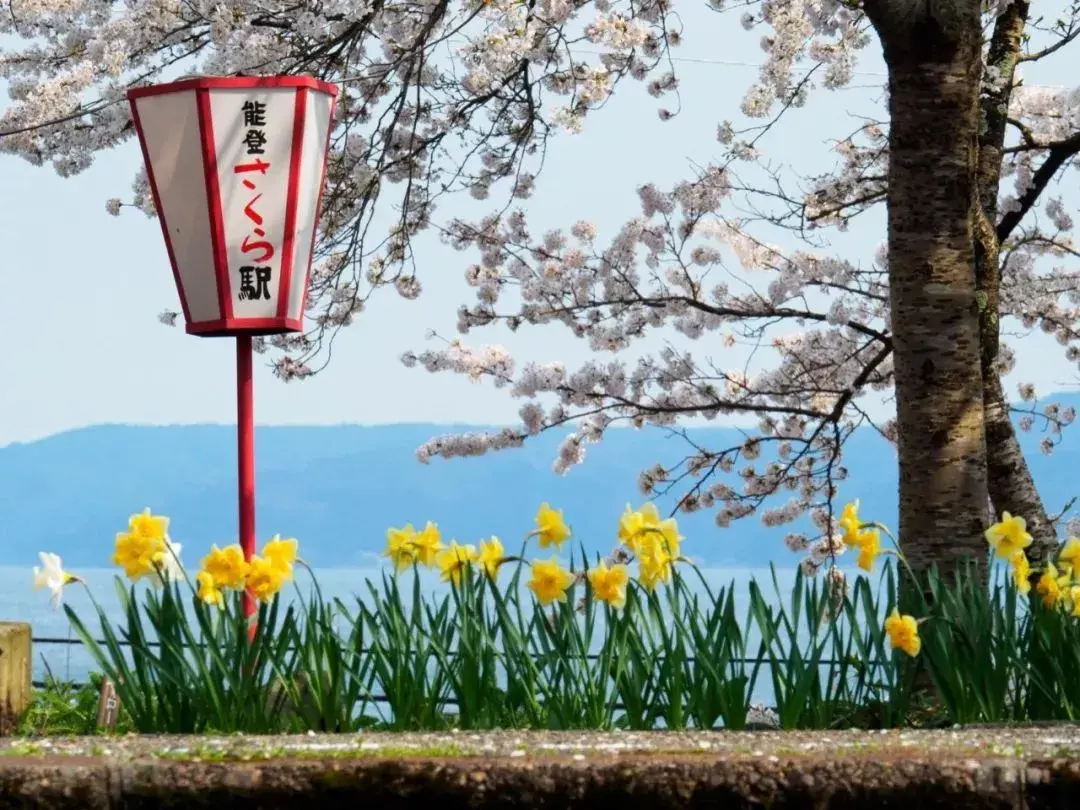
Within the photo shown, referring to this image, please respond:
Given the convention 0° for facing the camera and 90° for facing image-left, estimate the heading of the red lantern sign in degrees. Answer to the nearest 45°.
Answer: approximately 0°

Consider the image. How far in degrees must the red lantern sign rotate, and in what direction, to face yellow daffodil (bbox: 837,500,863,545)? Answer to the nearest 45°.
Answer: approximately 45° to its left

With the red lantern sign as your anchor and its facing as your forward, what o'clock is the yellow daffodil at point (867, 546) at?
The yellow daffodil is roughly at 10 o'clock from the red lantern sign.

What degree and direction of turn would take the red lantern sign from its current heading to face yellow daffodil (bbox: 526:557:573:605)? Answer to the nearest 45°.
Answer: approximately 45° to its left
